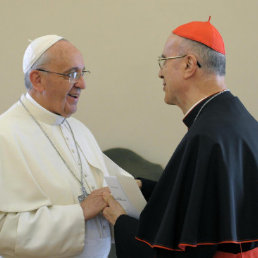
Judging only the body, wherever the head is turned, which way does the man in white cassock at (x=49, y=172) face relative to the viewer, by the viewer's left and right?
facing the viewer and to the right of the viewer
